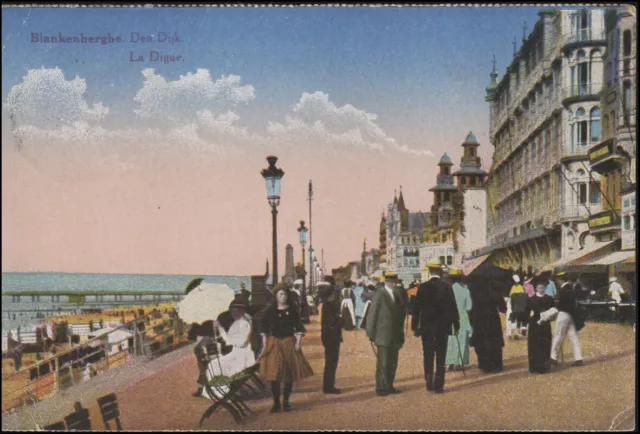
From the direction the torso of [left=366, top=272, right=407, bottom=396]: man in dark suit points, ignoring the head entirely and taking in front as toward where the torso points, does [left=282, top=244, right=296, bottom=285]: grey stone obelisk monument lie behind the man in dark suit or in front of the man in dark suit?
behind

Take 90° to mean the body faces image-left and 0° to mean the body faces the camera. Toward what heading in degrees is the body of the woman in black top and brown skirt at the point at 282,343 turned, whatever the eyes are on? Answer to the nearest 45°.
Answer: approximately 0°

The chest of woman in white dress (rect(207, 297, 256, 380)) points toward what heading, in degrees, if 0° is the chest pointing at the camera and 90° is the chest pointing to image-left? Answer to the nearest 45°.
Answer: approximately 90°

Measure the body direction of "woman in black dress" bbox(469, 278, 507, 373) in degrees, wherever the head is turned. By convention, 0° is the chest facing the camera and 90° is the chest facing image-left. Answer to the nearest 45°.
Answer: approximately 180°

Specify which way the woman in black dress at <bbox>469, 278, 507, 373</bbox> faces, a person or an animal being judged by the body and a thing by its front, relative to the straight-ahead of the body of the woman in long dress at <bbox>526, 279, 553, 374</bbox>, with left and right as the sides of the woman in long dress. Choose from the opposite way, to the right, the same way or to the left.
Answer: the opposite way
